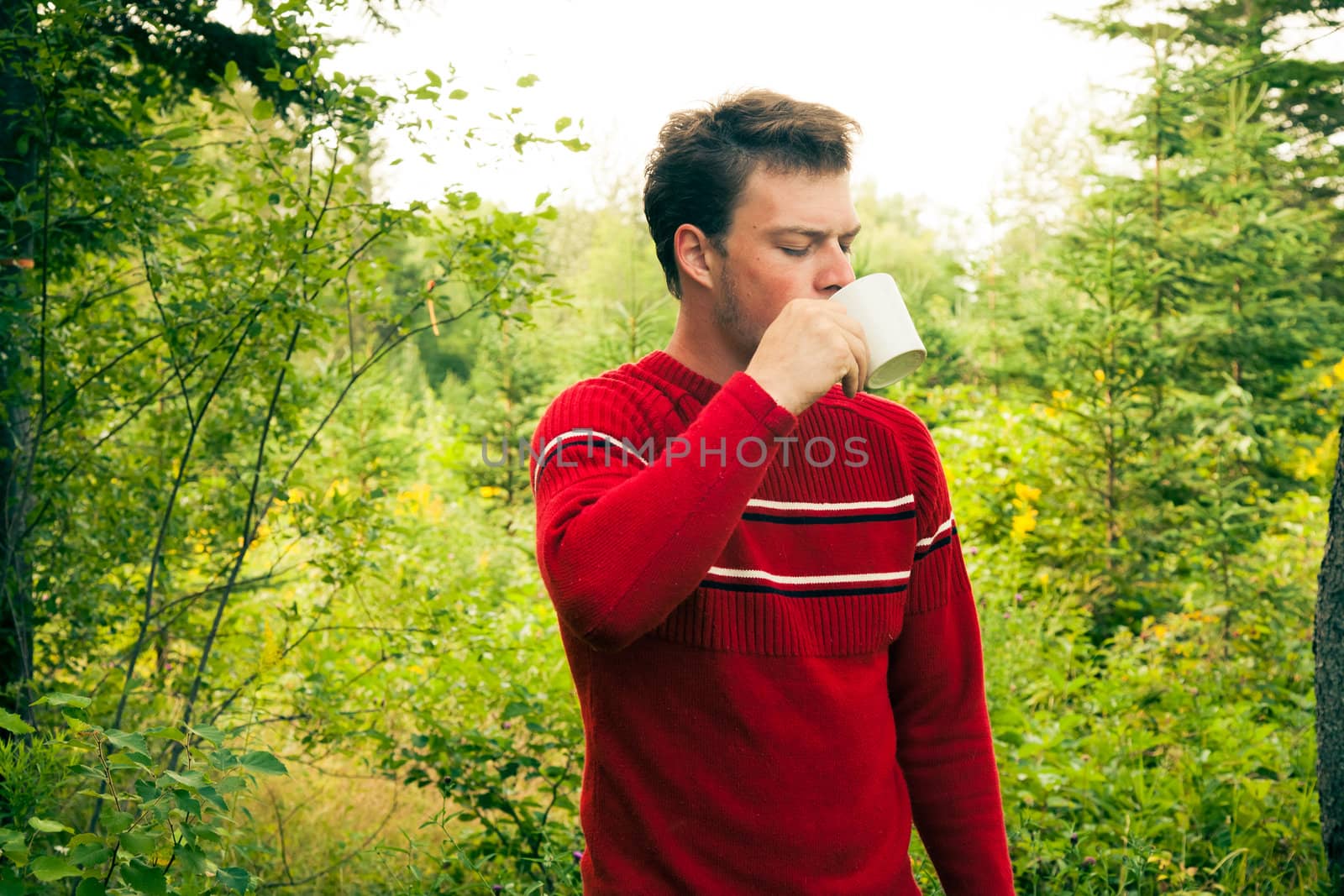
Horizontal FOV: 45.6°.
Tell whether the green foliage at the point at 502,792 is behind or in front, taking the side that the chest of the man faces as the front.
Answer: behind

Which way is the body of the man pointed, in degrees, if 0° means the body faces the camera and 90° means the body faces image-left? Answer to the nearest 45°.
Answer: approximately 315°

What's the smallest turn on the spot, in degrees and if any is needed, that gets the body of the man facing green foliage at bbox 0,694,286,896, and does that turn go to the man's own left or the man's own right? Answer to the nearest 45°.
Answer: approximately 135° to the man's own right

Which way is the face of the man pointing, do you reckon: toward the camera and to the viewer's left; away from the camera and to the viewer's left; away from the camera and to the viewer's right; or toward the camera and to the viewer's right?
toward the camera and to the viewer's right

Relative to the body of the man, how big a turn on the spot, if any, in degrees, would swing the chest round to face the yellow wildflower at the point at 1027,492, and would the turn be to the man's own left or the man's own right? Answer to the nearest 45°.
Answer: approximately 135° to the man's own left
